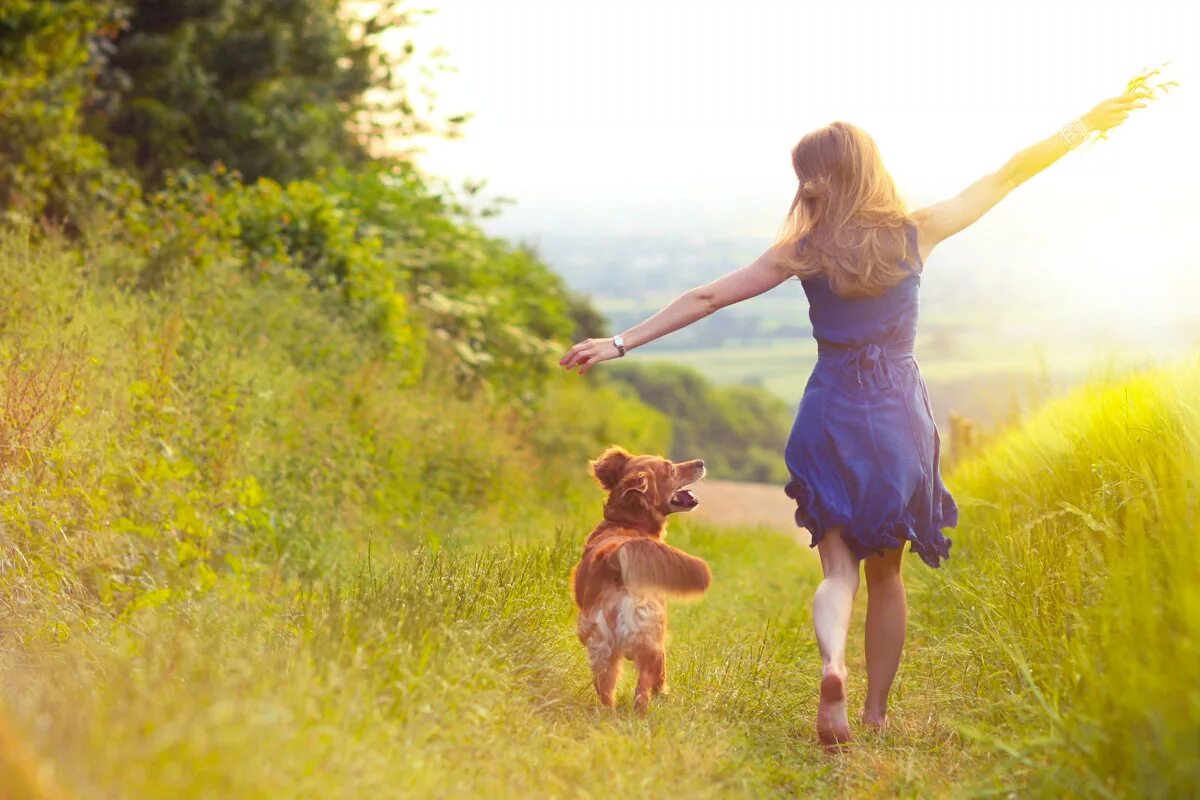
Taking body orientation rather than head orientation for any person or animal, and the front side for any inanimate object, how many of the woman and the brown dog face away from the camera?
2

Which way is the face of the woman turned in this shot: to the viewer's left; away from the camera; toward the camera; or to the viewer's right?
away from the camera

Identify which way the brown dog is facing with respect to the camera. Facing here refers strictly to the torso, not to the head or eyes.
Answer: away from the camera

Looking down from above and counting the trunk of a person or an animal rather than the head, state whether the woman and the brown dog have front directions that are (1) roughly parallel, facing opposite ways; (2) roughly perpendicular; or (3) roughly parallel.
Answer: roughly parallel

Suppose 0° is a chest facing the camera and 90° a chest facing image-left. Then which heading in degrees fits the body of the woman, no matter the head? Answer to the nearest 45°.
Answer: approximately 180°
